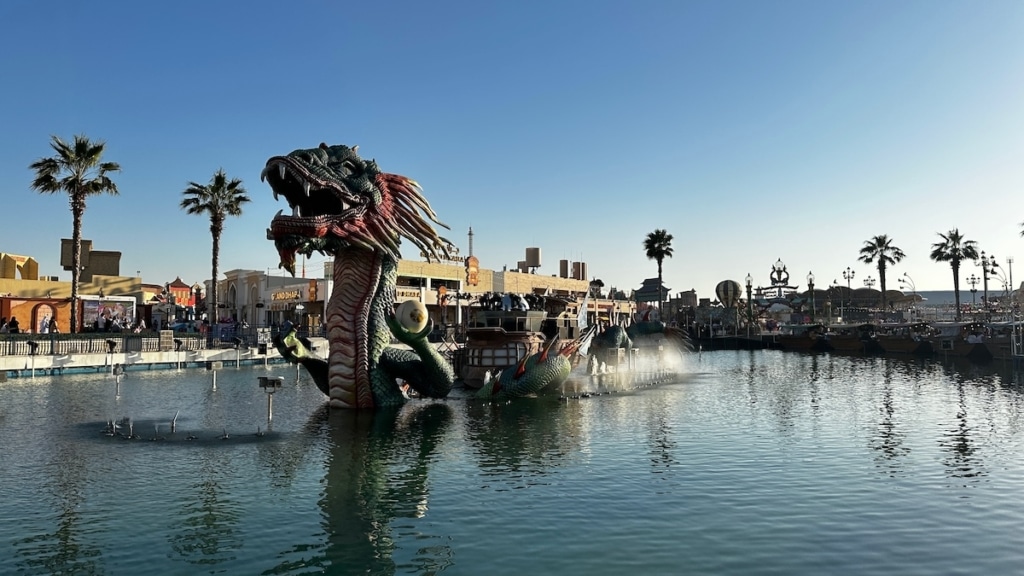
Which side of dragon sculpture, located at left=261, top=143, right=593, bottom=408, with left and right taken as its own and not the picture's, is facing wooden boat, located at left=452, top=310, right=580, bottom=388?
back

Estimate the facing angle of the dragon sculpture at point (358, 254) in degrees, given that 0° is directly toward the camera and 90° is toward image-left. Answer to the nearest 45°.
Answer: approximately 45°
